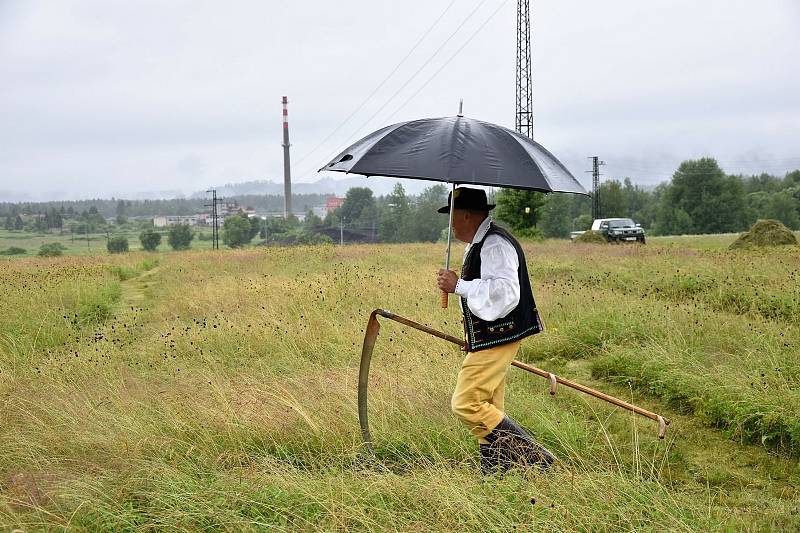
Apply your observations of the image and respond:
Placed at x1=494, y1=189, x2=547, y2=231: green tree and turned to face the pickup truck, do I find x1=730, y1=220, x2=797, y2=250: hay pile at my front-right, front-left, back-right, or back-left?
front-right

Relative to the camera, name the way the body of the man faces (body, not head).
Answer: to the viewer's left

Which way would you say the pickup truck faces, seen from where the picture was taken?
facing the viewer and to the right of the viewer

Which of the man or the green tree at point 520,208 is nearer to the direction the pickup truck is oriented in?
the man

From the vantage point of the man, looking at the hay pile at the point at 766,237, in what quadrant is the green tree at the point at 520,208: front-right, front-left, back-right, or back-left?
front-left

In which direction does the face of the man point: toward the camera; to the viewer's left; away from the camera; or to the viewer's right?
to the viewer's left

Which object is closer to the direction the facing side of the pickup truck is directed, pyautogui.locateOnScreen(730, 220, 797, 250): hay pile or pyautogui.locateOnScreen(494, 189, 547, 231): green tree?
the hay pile

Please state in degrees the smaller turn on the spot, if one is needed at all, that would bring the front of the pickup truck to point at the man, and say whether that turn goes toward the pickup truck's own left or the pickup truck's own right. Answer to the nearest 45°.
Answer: approximately 45° to the pickup truck's own right

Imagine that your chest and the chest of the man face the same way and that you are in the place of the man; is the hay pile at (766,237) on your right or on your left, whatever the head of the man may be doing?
on your right

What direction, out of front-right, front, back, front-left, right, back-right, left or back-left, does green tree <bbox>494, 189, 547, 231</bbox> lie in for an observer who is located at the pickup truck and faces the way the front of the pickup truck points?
back-right
